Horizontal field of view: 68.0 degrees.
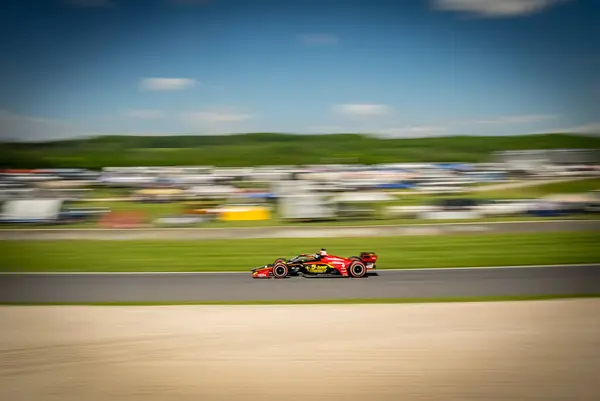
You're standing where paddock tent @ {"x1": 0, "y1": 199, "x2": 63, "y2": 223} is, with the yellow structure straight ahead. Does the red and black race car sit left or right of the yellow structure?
right

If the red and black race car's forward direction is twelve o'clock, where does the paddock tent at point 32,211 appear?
The paddock tent is roughly at 1 o'clock from the red and black race car.

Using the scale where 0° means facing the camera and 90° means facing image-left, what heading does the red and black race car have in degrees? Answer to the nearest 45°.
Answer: approximately 90°

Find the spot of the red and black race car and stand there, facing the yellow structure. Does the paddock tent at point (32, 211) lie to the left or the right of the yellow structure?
left

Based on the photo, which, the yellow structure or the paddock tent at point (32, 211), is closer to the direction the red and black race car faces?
the paddock tent

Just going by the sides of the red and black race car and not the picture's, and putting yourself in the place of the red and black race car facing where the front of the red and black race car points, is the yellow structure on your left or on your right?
on your right
